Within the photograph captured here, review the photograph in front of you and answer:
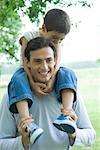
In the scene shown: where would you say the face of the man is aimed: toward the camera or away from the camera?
toward the camera

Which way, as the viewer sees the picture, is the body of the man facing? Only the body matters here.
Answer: toward the camera
